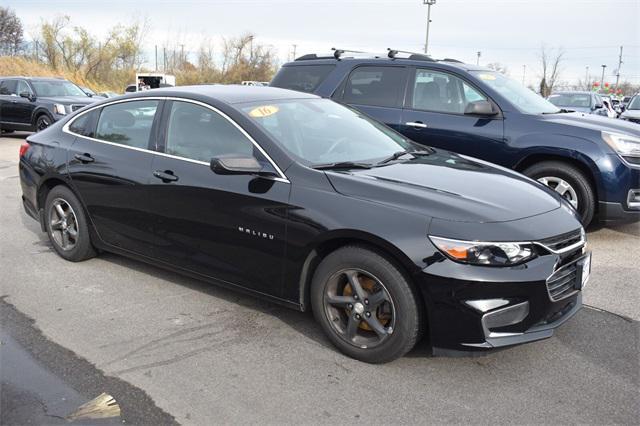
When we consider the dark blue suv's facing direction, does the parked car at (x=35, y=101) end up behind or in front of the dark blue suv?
behind

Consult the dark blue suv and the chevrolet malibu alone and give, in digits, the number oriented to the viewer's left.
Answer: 0

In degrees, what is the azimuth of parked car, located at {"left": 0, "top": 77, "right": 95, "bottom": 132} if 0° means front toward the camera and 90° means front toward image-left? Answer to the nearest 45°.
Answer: approximately 315°

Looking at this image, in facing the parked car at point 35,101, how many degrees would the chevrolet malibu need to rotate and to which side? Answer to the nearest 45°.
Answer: approximately 180°

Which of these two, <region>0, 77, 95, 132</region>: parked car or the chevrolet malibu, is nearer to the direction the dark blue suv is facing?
the chevrolet malibu

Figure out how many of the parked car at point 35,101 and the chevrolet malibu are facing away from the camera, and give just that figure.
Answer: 0

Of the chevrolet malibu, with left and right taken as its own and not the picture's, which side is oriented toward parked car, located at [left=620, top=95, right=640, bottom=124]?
left

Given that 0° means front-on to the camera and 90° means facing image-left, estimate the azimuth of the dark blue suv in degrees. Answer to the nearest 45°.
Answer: approximately 315°

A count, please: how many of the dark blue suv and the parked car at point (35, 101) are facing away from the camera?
0
